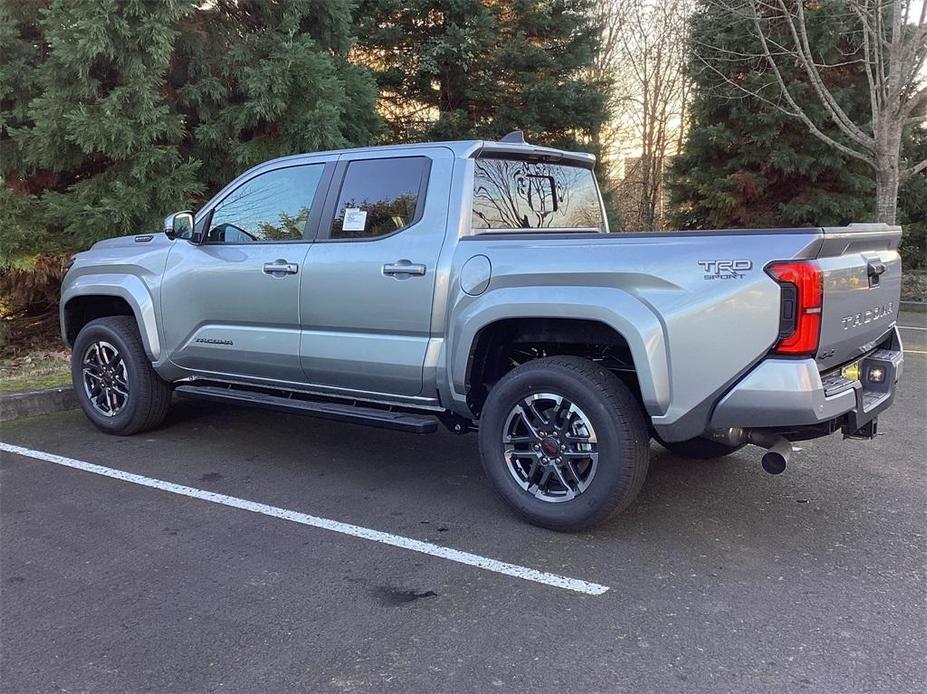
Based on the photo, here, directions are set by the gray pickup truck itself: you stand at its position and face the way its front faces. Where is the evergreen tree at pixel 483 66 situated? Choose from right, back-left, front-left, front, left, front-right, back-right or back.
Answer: front-right

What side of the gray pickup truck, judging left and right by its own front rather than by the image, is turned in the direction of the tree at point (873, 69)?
right

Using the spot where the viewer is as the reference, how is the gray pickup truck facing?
facing away from the viewer and to the left of the viewer

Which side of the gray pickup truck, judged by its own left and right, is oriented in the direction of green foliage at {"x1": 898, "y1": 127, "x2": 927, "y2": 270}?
right

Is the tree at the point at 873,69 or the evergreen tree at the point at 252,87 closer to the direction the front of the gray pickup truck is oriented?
the evergreen tree

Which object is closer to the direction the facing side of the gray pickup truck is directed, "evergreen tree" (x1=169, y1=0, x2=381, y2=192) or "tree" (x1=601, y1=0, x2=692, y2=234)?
the evergreen tree

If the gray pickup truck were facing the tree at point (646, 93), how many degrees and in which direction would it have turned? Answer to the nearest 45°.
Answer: approximately 45° to its right
